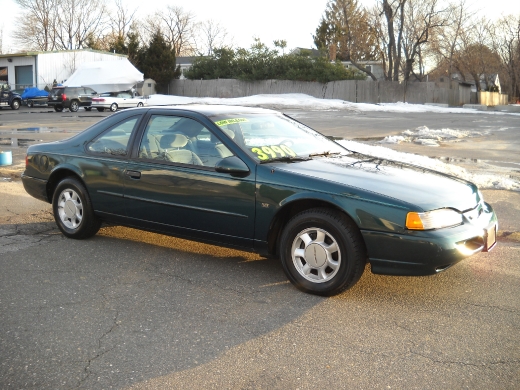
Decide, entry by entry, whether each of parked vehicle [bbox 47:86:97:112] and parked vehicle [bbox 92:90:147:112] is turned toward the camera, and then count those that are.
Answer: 0

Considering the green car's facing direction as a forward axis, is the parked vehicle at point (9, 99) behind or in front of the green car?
behind

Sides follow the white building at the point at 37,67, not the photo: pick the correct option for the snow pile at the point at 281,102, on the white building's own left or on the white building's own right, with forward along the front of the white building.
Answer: on the white building's own left

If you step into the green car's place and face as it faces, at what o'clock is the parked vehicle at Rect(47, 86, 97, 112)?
The parked vehicle is roughly at 7 o'clock from the green car.
